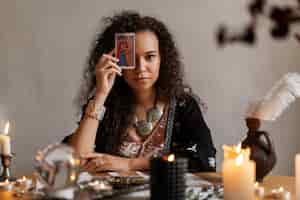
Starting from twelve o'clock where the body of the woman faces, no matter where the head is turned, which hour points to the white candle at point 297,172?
The white candle is roughly at 11 o'clock from the woman.

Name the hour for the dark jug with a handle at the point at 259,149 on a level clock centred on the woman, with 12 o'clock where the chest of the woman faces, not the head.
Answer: The dark jug with a handle is roughly at 11 o'clock from the woman.

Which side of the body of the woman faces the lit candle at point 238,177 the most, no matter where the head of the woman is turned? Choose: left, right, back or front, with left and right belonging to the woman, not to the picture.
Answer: front

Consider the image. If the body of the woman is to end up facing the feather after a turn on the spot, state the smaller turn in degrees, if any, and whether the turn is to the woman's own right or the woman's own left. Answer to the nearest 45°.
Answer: approximately 45° to the woman's own left

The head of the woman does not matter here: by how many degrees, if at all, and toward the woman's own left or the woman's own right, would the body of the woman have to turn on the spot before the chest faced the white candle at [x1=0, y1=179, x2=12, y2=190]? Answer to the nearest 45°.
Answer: approximately 45° to the woman's own right

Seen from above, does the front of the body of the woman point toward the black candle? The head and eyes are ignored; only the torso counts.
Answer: yes

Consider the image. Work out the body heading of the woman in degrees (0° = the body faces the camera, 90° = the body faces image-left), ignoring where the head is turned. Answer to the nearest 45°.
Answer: approximately 0°

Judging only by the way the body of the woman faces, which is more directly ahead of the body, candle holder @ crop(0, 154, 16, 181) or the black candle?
the black candle

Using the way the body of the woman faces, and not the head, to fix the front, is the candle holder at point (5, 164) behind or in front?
in front
